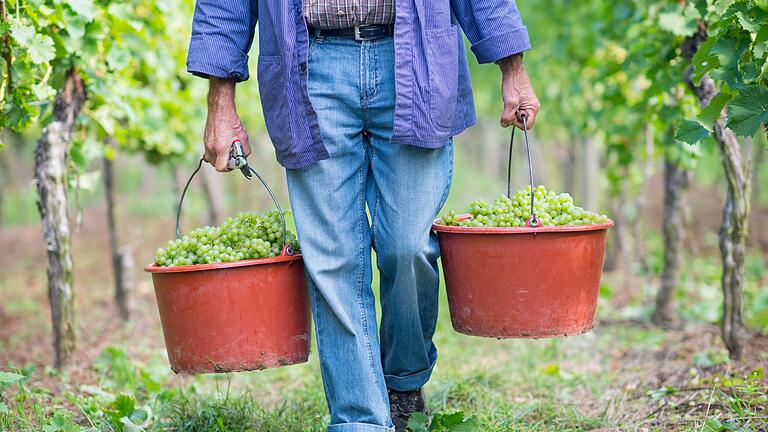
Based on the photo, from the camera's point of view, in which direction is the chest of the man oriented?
toward the camera
